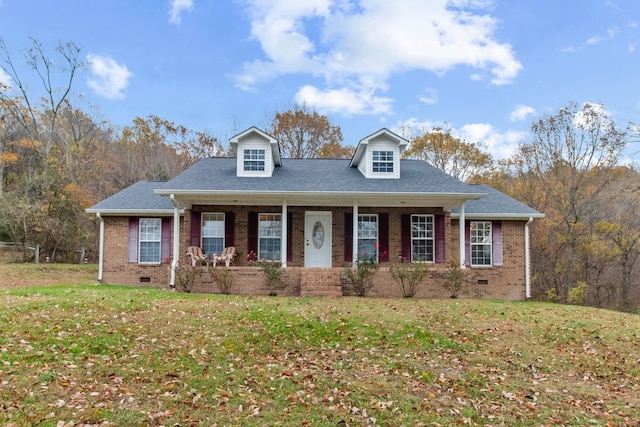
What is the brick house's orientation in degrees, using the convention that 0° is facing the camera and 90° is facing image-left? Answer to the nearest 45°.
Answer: approximately 0°

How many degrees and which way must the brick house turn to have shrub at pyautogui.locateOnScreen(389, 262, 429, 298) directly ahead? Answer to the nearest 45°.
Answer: approximately 45° to its left

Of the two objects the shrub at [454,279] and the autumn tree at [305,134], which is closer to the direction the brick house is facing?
the shrub

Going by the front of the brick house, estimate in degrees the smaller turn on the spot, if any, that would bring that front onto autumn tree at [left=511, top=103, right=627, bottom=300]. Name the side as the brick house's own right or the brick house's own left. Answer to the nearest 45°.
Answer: approximately 135° to the brick house's own left

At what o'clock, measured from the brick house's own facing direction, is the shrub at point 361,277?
The shrub is roughly at 11 o'clock from the brick house.

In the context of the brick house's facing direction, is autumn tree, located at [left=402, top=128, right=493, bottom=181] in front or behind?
behind

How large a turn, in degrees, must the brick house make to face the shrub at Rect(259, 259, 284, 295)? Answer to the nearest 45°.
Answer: approximately 45° to its right

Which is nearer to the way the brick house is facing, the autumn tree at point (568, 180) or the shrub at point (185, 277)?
the shrub

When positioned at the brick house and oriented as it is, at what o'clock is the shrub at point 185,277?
The shrub is roughly at 2 o'clock from the brick house.

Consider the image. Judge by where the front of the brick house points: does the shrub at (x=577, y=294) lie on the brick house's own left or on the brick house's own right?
on the brick house's own left

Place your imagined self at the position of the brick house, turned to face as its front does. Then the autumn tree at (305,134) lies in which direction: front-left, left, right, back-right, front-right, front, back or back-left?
back
